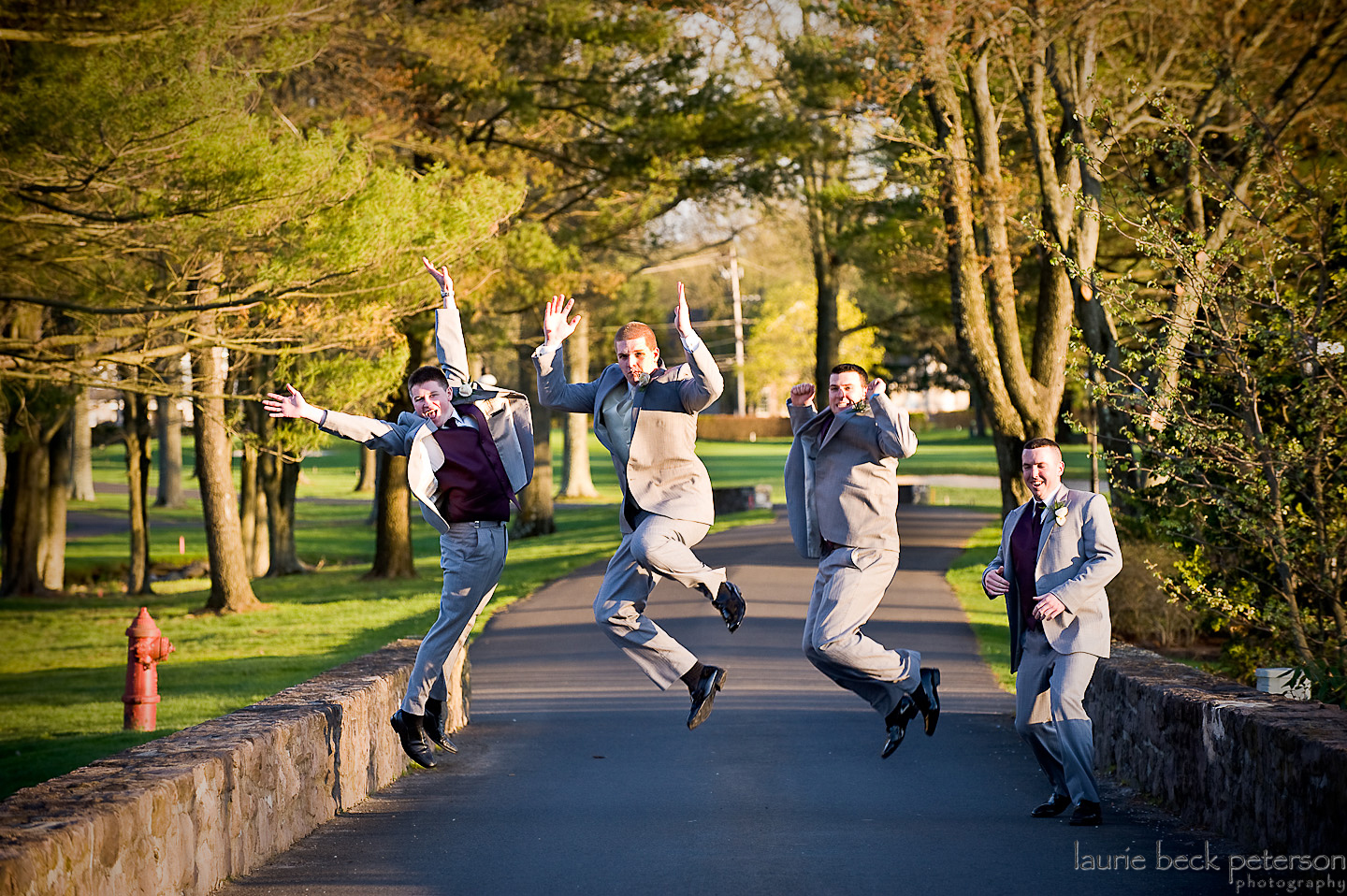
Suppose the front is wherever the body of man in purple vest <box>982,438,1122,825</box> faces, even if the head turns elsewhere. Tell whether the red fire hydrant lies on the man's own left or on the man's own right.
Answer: on the man's own right

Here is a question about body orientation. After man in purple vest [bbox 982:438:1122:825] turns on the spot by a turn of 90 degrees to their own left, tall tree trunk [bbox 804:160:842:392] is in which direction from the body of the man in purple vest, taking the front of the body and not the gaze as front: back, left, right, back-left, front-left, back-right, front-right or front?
back-left

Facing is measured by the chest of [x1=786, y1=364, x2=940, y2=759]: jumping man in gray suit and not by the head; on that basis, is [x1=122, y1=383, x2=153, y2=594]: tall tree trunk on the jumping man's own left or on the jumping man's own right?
on the jumping man's own right

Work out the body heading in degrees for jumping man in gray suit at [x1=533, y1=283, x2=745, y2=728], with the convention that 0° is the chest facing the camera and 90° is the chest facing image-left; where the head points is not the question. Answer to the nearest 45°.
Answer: approximately 45°

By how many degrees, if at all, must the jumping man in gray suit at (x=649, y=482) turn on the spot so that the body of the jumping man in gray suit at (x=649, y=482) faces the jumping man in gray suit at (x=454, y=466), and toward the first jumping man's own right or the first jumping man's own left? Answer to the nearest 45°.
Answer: approximately 45° to the first jumping man's own right

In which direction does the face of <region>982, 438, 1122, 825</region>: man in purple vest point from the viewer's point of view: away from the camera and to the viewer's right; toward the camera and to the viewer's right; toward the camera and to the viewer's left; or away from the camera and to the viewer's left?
toward the camera and to the viewer's left

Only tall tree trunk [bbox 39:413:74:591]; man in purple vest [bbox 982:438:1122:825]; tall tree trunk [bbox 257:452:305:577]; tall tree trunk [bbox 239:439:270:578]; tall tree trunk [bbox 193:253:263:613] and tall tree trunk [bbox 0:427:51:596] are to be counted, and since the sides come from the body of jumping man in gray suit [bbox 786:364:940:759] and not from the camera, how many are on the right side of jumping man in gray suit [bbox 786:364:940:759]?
5

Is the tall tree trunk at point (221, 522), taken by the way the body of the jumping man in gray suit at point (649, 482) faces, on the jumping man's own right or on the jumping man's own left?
on the jumping man's own right

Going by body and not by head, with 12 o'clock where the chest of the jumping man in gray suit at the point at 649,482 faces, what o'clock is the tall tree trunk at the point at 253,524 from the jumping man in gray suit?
The tall tree trunk is roughly at 4 o'clock from the jumping man in gray suit.

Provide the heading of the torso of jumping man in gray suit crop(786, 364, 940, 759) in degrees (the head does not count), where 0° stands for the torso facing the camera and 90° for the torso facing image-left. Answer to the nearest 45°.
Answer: approximately 45°

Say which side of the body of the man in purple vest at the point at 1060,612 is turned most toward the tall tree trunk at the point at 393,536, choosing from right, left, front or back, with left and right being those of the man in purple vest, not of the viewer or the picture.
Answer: right

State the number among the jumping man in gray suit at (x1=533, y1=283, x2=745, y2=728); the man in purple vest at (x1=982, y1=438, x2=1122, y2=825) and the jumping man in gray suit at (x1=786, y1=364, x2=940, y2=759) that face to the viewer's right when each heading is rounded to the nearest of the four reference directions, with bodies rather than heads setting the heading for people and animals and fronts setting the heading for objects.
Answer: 0
